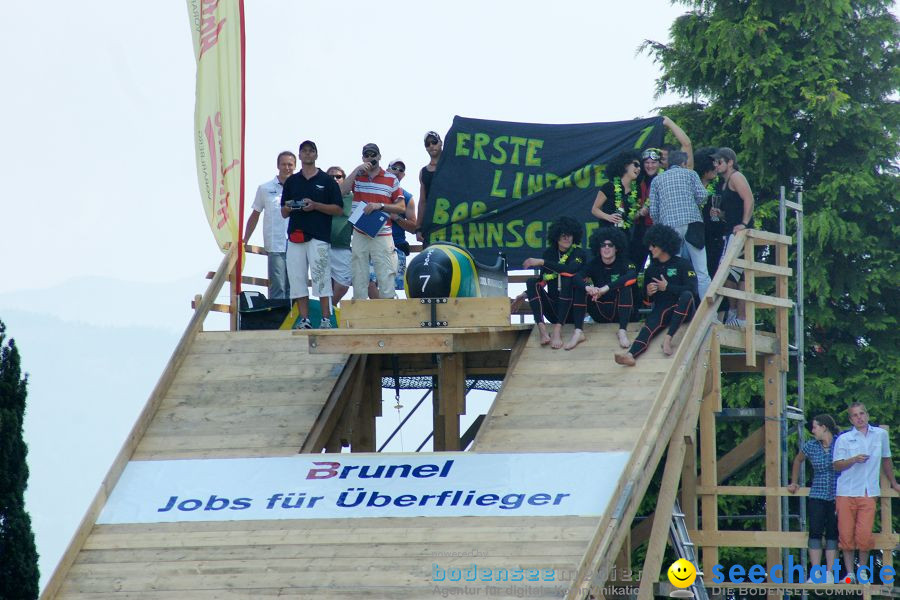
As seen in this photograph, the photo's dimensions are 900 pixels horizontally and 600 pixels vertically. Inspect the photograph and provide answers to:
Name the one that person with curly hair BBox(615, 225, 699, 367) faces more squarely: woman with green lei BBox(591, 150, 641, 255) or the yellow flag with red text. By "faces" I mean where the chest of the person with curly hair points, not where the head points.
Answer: the yellow flag with red text

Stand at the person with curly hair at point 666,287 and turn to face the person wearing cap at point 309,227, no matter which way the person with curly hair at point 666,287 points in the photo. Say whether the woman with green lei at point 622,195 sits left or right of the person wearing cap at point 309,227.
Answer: right

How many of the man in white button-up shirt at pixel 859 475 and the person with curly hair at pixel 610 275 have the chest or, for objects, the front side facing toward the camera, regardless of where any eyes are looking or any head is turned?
2

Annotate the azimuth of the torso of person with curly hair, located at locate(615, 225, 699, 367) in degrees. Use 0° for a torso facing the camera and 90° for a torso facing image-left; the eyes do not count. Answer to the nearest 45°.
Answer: approximately 45°

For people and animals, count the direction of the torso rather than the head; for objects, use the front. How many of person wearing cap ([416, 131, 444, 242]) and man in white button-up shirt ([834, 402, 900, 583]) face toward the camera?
2

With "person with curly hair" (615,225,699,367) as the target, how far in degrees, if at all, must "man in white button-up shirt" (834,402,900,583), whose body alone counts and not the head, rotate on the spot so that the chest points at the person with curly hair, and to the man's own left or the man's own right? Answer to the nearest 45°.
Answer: approximately 90° to the man's own right

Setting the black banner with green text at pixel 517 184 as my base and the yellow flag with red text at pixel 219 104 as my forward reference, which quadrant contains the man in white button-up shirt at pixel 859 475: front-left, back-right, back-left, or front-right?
back-left
